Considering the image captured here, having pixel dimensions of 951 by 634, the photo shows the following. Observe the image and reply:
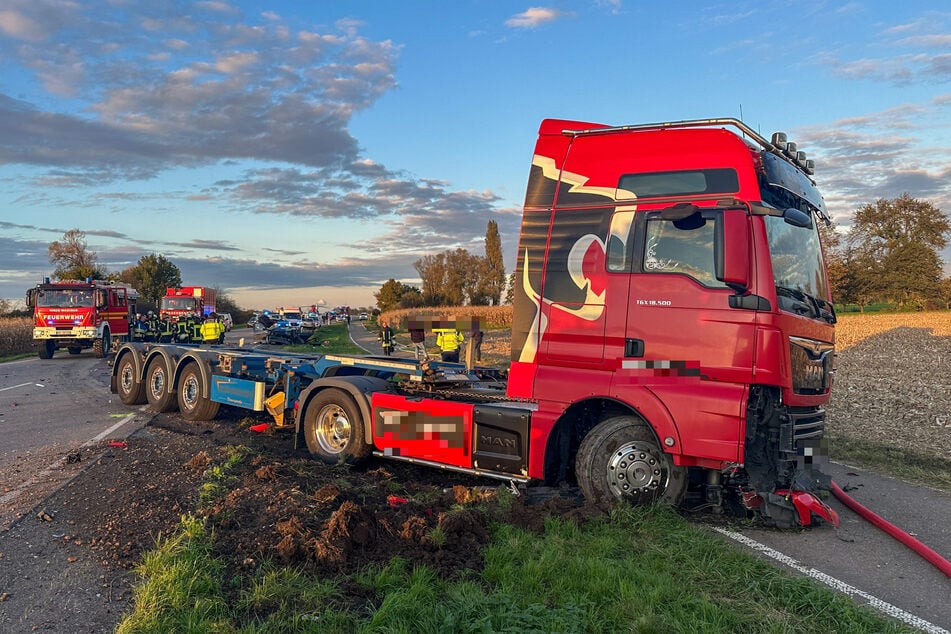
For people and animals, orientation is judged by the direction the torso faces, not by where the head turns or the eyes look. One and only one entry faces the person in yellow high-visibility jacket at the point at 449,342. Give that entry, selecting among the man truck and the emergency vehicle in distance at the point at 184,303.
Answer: the emergency vehicle in distance

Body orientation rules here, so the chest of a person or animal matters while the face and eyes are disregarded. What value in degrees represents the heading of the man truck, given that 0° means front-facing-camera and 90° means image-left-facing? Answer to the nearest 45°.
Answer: approximately 315°

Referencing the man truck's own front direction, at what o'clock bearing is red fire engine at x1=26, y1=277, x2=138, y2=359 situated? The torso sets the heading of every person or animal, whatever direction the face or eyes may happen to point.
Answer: The red fire engine is roughly at 6 o'clock from the man truck.

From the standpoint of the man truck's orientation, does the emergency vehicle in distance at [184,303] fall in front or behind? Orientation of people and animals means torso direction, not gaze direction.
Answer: behind

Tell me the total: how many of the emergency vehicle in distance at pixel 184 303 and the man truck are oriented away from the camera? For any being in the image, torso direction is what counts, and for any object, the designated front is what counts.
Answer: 0

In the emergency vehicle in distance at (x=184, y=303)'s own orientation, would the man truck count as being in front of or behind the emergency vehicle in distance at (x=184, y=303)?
in front

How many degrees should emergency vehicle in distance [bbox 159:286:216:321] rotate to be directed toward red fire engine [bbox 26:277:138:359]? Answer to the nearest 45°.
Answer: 0° — it already faces it

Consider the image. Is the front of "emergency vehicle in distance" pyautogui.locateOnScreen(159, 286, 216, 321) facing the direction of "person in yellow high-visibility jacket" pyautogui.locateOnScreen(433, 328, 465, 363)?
yes

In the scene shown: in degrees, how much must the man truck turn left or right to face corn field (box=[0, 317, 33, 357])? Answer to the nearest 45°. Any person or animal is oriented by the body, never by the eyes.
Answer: approximately 180°

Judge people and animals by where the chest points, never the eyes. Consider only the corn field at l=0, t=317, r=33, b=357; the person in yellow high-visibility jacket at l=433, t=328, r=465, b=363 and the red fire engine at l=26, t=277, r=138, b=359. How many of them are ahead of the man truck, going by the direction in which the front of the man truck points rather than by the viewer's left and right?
0

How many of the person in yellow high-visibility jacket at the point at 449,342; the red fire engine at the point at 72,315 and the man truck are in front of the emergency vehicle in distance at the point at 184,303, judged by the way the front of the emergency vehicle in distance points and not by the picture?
3

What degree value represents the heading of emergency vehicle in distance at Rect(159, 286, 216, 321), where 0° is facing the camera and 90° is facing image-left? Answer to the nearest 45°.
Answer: approximately 0°
